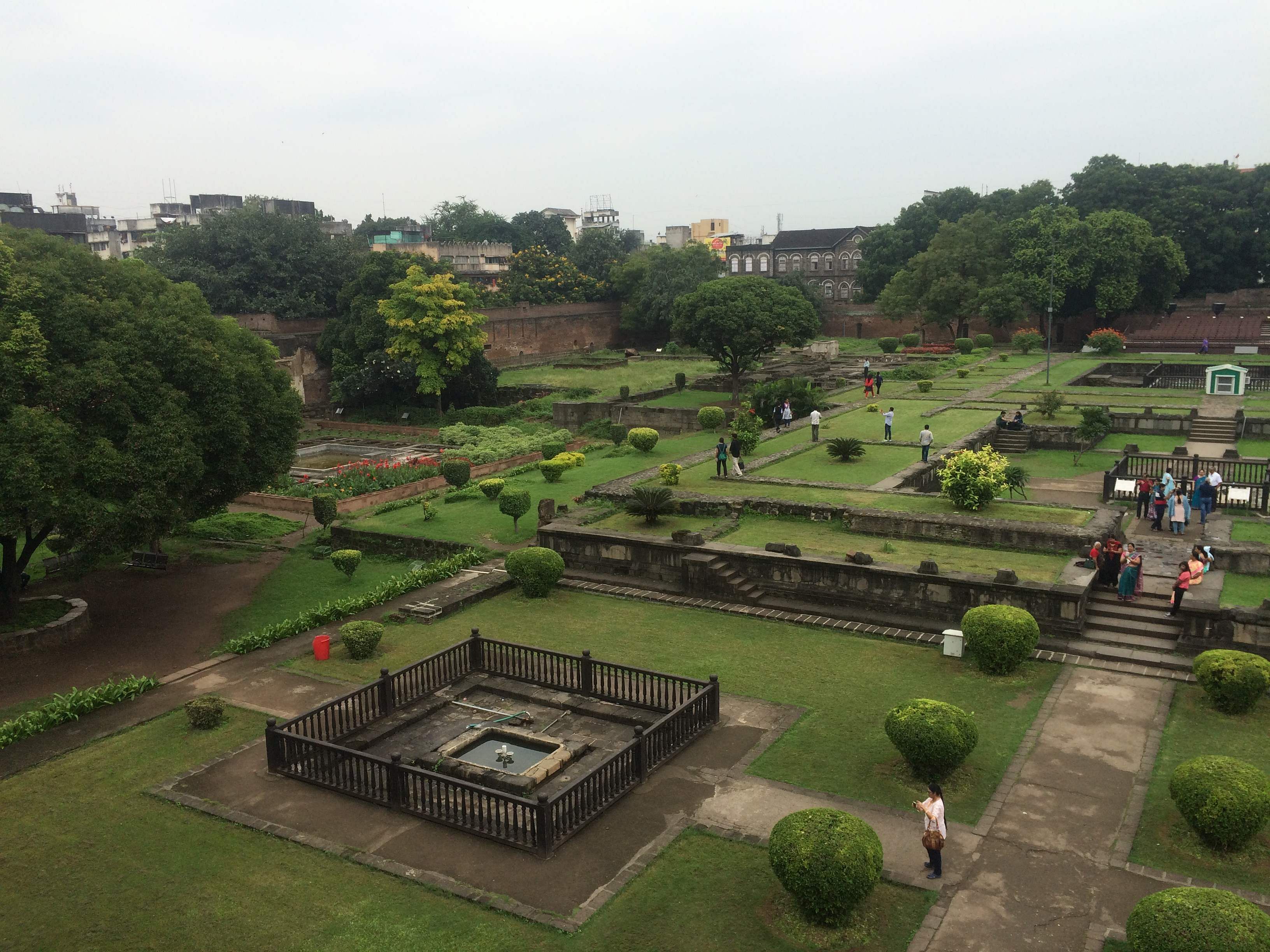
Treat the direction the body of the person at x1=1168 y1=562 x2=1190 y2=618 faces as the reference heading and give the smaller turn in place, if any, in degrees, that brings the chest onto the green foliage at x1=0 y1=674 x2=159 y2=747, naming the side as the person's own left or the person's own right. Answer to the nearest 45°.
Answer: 0° — they already face it

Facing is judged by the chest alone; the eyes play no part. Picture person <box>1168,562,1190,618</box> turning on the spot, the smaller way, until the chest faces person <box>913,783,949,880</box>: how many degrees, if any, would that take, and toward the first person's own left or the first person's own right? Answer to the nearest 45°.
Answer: approximately 45° to the first person's own left

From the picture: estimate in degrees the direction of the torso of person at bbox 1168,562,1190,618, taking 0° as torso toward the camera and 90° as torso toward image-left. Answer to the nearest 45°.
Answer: approximately 45°

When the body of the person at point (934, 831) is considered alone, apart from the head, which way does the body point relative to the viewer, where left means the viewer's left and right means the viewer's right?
facing to the left of the viewer

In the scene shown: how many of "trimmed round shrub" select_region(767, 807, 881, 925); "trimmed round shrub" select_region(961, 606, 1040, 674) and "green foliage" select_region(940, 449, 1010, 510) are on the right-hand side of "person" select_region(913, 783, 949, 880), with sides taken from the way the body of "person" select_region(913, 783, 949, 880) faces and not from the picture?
2

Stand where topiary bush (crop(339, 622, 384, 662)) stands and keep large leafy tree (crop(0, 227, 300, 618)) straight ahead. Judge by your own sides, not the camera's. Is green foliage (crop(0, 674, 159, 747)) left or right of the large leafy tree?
left

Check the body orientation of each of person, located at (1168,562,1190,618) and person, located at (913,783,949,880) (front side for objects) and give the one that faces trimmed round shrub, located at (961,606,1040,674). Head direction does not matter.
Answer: person, located at (1168,562,1190,618)

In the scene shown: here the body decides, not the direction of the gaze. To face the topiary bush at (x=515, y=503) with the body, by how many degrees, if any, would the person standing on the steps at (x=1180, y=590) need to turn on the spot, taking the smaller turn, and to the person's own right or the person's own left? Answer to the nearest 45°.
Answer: approximately 45° to the person's own right
